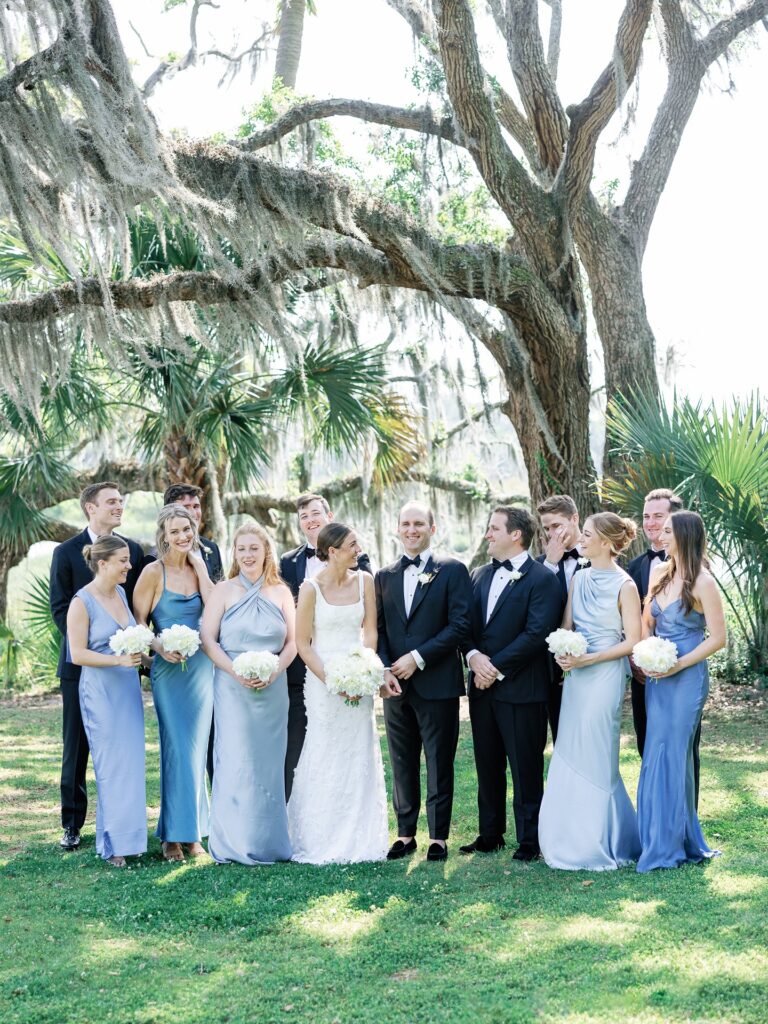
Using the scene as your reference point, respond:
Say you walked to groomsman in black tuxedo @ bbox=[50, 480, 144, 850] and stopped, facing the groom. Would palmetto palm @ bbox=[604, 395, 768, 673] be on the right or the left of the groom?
left

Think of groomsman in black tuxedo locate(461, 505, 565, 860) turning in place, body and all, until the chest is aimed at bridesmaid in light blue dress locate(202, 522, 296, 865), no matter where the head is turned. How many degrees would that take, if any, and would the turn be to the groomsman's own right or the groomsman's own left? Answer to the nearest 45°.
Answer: approximately 45° to the groomsman's own right

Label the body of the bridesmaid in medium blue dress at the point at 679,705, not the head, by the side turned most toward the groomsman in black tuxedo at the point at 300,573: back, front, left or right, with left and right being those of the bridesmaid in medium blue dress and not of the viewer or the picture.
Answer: right

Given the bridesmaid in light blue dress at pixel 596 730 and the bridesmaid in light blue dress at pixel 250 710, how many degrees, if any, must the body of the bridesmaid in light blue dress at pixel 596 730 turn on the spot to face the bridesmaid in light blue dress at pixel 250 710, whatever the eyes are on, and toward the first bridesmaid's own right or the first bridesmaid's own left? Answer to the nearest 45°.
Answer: approximately 45° to the first bridesmaid's own right

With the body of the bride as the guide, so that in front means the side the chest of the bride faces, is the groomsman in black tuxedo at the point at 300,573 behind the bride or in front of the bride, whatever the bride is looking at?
behind

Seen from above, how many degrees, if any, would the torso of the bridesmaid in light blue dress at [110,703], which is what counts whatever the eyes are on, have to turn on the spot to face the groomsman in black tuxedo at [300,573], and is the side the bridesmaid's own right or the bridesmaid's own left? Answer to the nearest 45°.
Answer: approximately 90° to the bridesmaid's own left

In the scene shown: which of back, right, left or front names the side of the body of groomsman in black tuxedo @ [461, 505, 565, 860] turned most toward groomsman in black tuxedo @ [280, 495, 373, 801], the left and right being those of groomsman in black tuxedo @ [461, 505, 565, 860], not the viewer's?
right

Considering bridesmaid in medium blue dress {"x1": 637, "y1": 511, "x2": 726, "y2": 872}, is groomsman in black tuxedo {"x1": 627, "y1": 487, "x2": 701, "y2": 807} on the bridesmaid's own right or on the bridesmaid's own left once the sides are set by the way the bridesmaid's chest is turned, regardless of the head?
on the bridesmaid's own right

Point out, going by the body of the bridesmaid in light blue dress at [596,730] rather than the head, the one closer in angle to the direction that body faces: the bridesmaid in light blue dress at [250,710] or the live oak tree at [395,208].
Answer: the bridesmaid in light blue dress
